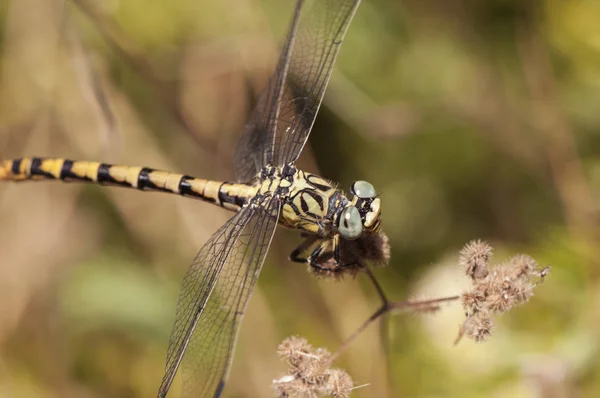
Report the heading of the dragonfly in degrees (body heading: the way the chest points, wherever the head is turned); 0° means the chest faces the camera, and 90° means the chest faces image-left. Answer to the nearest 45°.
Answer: approximately 270°

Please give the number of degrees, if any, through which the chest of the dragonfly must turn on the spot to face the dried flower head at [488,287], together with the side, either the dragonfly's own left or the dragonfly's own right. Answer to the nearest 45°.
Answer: approximately 45° to the dragonfly's own right
